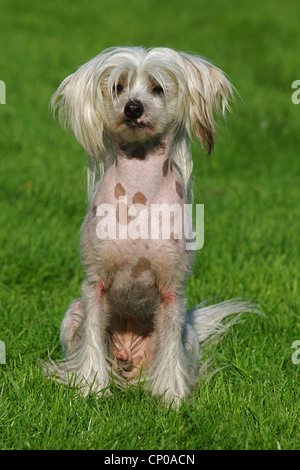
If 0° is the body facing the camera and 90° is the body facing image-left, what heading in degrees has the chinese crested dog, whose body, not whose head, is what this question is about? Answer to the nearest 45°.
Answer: approximately 0°
